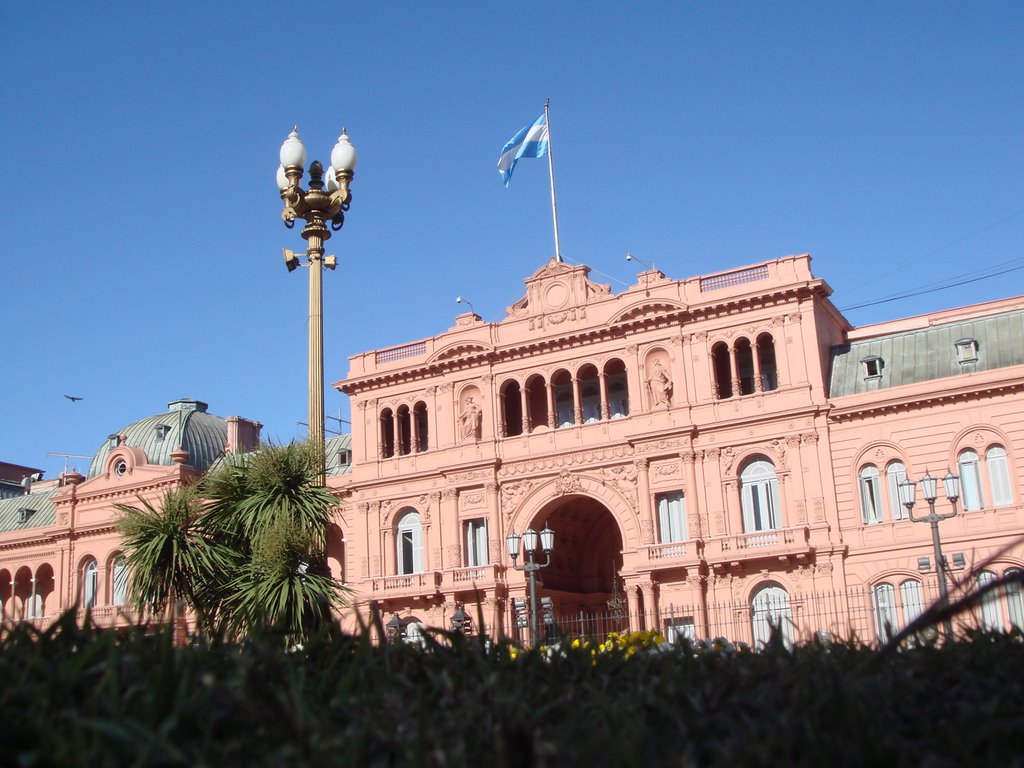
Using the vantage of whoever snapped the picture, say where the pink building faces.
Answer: facing the viewer and to the left of the viewer

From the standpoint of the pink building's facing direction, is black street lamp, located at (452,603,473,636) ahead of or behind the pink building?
ahead

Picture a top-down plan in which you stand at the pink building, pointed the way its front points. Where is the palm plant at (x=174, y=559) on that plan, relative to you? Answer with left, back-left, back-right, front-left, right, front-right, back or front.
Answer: front

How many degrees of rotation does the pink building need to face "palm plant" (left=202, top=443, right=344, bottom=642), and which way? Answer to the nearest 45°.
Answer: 0° — it already faces it
